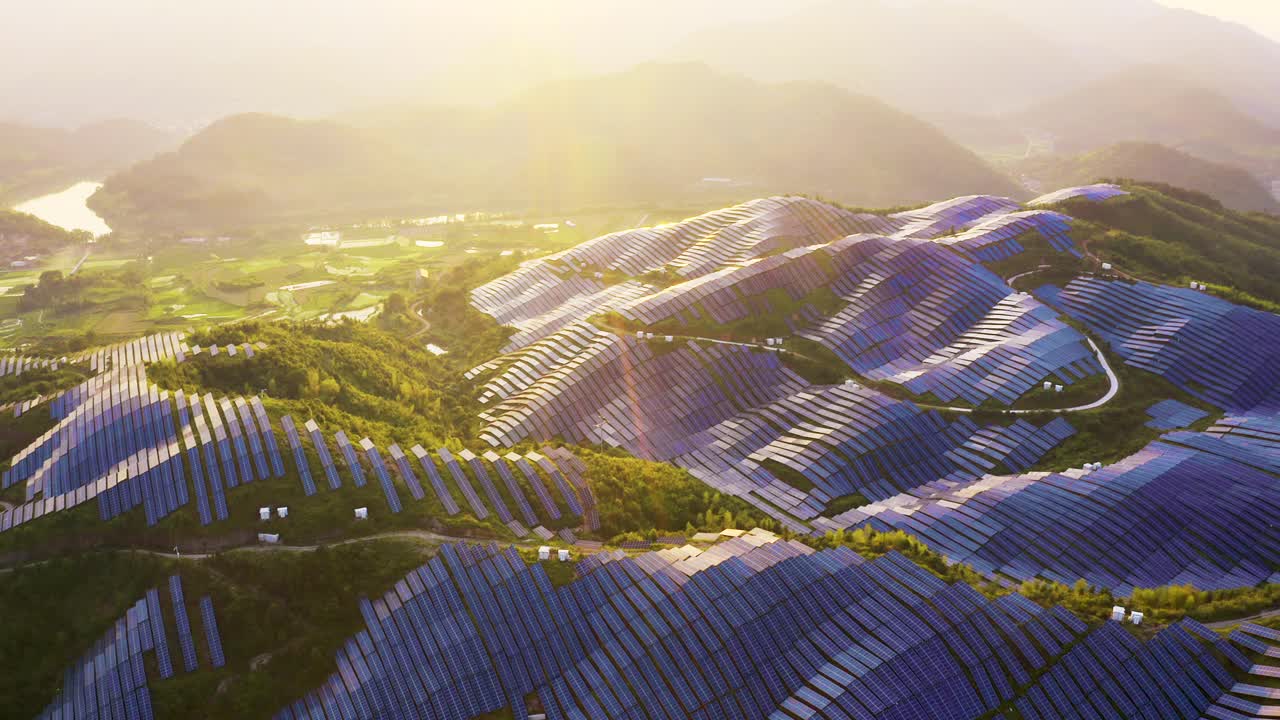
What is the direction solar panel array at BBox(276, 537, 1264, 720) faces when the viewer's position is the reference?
facing the viewer and to the left of the viewer

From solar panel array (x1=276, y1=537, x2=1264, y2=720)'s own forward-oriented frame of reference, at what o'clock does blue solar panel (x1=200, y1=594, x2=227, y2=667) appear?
The blue solar panel is roughly at 1 o'clock from the solar panel array.

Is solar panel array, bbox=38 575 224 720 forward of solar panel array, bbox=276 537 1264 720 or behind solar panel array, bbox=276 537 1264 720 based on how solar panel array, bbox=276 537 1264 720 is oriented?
forward
